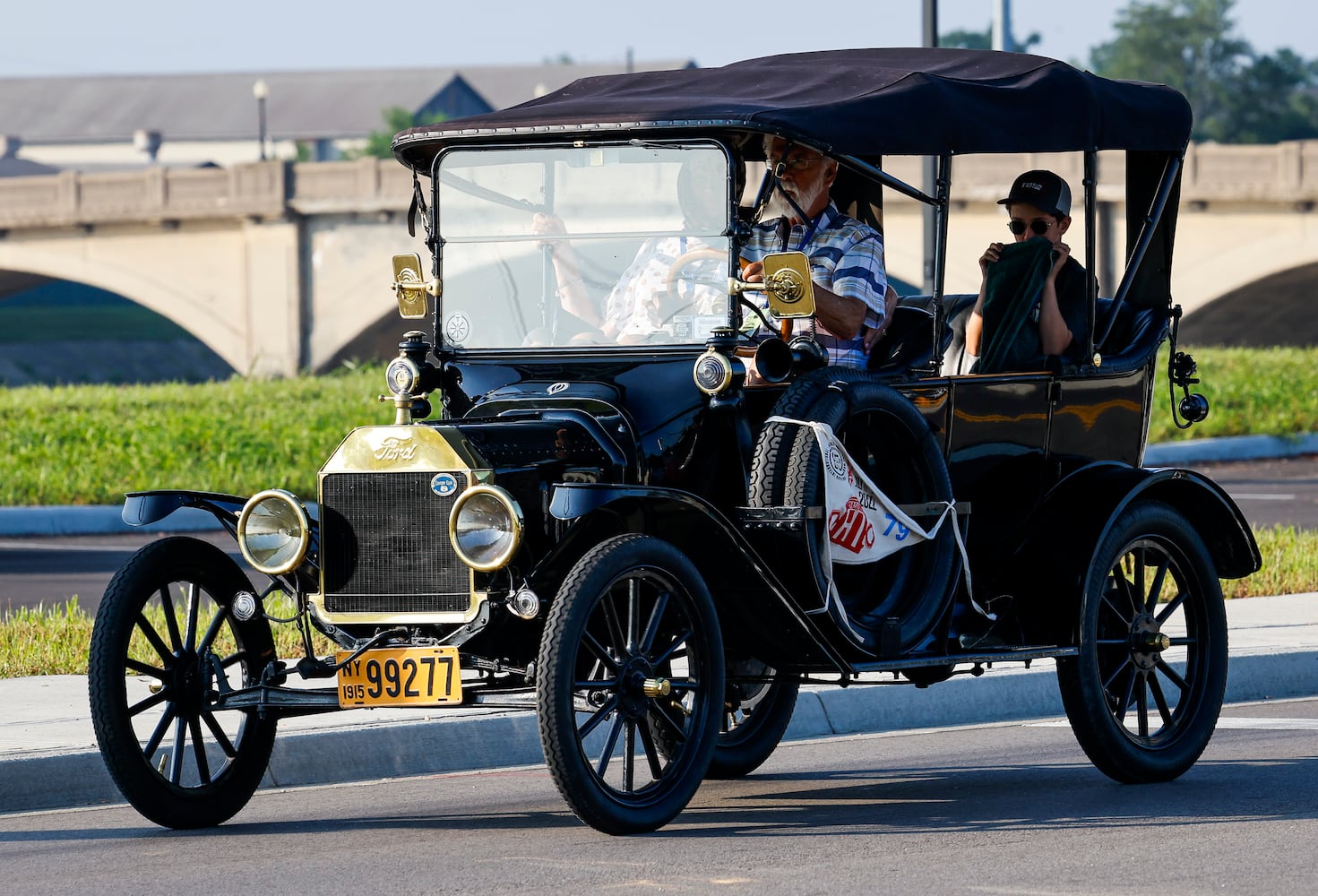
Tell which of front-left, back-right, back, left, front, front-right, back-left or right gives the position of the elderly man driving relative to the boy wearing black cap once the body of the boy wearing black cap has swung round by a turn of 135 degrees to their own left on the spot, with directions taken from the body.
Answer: back-right

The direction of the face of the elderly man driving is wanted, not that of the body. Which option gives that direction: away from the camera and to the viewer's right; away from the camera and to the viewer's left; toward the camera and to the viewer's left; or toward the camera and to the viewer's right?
toward the camera and to the viewer's left
